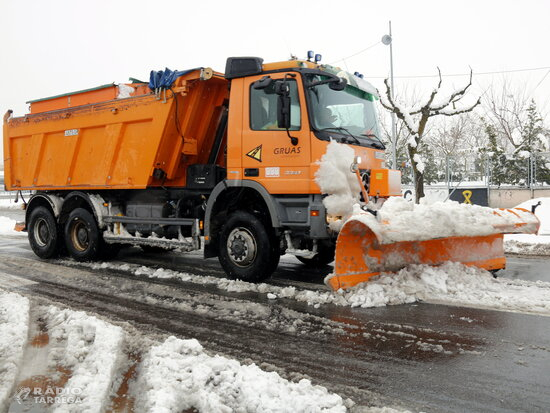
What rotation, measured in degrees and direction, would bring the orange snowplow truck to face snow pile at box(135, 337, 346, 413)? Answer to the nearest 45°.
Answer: approximately 45° to its right

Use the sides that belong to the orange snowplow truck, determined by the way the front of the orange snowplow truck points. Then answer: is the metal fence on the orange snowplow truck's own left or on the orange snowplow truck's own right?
on the orange snowplow truck's own left

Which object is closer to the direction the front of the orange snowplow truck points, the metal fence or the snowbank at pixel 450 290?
the snowbank

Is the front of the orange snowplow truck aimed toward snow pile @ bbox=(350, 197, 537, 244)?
yes

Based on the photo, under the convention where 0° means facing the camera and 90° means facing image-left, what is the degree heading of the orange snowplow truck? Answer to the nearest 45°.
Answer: approximately 315°

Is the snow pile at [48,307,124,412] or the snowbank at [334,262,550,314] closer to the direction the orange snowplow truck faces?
the snowbank

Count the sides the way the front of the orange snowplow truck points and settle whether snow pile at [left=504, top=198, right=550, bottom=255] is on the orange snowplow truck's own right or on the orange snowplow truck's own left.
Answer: on the orange snowplow truck's own left

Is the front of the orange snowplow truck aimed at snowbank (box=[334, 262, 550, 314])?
yes
